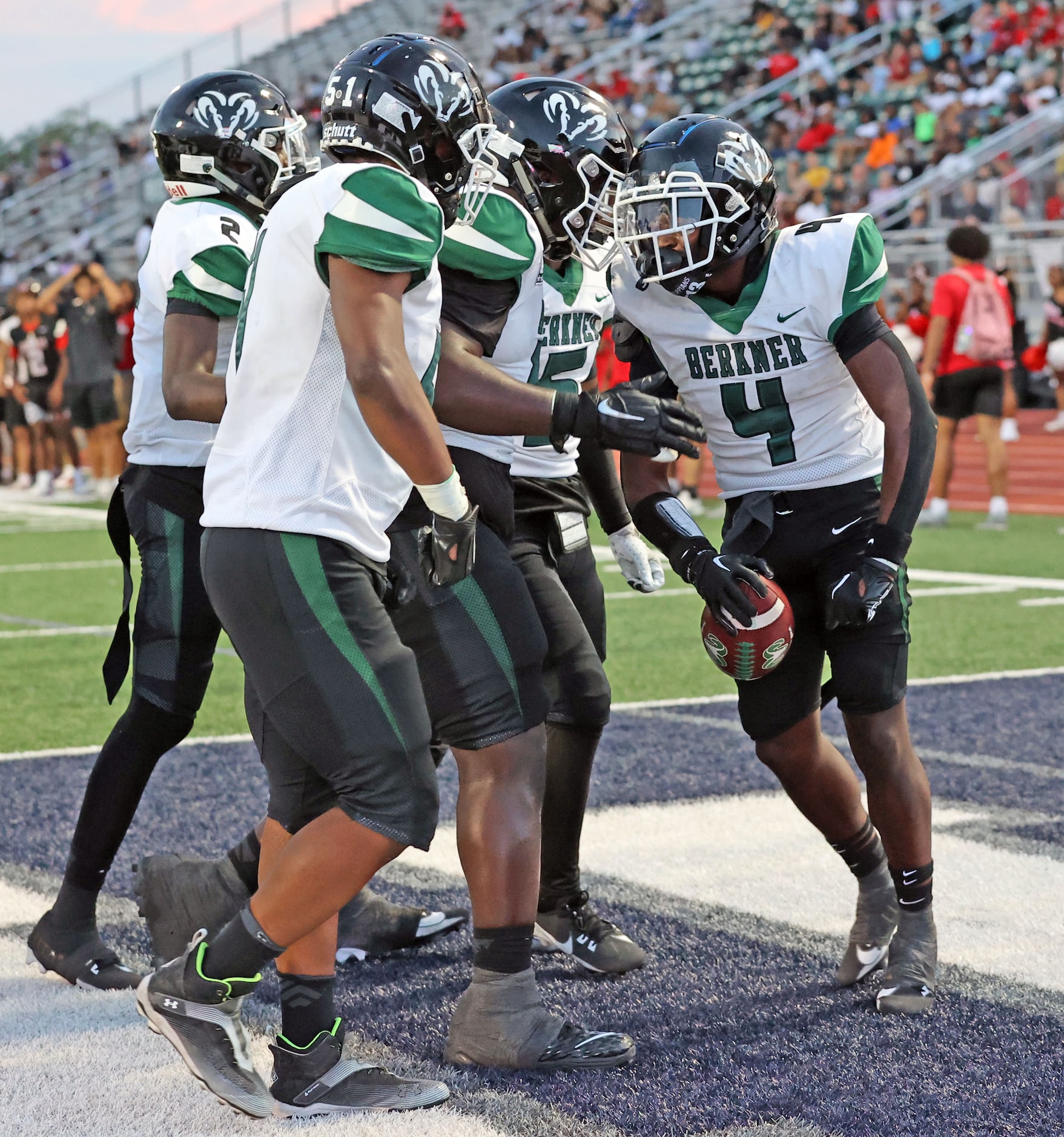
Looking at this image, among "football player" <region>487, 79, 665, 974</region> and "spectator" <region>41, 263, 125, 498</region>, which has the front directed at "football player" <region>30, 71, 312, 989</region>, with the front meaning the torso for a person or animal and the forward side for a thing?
the spectator

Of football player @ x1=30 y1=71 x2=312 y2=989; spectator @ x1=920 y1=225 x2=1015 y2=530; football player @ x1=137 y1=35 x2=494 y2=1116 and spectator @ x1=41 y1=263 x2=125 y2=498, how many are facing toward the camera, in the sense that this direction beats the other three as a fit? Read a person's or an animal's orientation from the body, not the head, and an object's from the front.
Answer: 1

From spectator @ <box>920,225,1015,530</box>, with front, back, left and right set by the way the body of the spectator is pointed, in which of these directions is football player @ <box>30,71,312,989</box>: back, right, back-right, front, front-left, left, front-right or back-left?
back-left

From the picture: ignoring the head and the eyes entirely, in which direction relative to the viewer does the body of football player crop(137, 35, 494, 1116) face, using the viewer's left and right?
facing to the right of the viewer

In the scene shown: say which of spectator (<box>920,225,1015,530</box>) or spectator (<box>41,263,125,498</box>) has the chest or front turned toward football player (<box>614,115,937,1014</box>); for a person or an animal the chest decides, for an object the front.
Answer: spectator (<box>41,263,125,498</box>)

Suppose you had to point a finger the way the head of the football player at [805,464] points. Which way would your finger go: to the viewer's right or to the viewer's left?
to the viewer's left

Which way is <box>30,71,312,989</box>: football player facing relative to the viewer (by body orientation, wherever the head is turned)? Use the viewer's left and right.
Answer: facing to the right of the viewer

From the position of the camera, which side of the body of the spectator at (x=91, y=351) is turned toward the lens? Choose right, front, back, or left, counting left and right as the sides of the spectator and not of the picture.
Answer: front

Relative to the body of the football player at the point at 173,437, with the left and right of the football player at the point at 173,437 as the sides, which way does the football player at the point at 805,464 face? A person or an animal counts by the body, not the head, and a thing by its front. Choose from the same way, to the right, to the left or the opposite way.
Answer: the opposite way

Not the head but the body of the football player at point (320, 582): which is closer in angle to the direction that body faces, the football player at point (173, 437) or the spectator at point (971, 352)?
the spectator

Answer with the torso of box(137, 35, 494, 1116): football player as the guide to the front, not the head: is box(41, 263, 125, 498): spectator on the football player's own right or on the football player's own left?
on the football player's own left

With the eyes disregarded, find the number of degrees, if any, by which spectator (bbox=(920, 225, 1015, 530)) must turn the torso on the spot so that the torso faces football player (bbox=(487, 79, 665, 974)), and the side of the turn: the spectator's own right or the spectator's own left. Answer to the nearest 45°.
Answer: approximately 135° to the spectator's own left

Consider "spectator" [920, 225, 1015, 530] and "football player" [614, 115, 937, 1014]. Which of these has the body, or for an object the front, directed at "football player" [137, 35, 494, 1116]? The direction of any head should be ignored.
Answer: "football player" [614, 115, 937, 1014]

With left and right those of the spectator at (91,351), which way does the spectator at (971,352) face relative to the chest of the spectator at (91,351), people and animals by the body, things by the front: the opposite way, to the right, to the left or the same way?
the opposite way

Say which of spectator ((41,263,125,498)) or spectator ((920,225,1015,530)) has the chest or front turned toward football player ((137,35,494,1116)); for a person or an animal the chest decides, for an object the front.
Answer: spectator ((41,263,125,498))

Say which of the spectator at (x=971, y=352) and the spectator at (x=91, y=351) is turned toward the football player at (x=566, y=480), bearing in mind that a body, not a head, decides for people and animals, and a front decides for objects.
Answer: the spectator at (x=91, y=351)

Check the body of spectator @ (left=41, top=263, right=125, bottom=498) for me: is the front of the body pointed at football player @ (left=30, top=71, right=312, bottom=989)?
yes

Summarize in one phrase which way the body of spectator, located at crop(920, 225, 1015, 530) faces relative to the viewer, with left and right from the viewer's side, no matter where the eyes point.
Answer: facing away from the viewer and to the left of the viewer

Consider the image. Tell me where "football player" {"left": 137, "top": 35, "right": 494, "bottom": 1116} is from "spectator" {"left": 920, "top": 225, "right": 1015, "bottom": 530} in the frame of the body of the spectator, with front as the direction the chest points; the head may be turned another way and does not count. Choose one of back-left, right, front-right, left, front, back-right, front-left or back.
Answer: back-left
